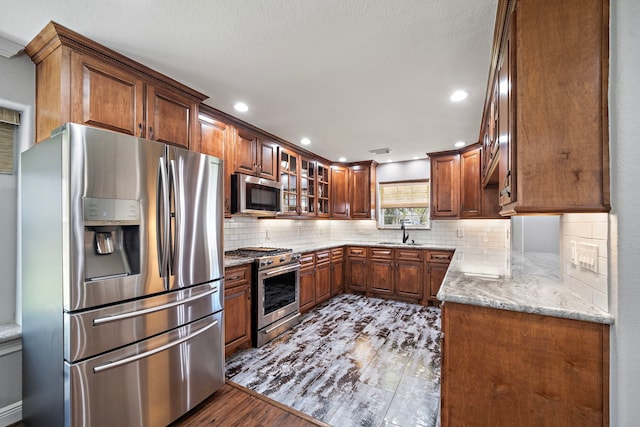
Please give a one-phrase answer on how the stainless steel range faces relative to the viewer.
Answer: facing the viewer and to the right of the viewer

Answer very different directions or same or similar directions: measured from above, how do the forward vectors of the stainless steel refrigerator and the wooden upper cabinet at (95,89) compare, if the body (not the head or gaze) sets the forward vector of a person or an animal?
same or similar directions

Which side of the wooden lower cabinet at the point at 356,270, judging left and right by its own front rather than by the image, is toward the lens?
front

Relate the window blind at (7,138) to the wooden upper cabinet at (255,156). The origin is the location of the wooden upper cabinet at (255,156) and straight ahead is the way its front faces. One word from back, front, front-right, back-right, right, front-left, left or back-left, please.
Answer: right

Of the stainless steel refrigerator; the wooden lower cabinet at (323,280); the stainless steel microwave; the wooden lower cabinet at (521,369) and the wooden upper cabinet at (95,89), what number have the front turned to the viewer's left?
1

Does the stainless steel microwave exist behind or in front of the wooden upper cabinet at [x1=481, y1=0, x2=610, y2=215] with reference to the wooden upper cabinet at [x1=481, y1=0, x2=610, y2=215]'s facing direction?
in front

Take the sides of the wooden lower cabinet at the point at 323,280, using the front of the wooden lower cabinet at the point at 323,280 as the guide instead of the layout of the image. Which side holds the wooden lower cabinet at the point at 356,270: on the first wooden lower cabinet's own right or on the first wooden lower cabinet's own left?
on the first wooden lower cabinet's own left

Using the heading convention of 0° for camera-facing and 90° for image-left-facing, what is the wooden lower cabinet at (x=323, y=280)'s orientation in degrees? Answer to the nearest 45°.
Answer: approximately 315°

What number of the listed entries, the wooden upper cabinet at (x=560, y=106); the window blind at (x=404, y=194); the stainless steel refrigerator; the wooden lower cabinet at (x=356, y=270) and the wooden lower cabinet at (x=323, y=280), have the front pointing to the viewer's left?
1

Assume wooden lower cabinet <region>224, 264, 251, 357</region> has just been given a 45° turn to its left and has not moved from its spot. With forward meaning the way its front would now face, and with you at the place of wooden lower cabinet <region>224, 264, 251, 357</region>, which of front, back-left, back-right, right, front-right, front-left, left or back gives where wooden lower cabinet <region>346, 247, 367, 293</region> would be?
front-left

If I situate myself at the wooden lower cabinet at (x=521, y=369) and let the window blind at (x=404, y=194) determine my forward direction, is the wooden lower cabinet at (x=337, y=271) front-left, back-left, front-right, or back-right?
front-left

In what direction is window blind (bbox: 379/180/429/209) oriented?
toward the camera

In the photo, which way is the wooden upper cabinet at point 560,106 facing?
to the viewer's left

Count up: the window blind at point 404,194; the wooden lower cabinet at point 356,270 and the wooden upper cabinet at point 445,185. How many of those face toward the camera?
3

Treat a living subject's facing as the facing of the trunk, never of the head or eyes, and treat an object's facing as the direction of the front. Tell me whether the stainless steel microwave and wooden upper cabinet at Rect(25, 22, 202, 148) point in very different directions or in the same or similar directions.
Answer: same or similar directions
